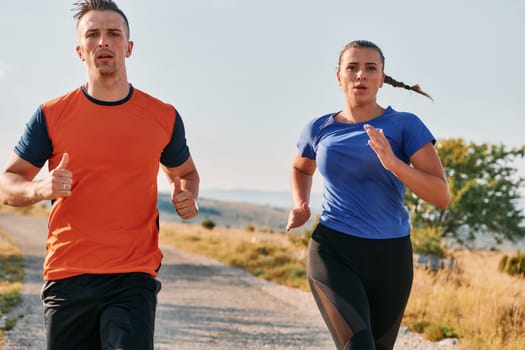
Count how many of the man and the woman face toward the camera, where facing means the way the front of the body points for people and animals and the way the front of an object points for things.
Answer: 2

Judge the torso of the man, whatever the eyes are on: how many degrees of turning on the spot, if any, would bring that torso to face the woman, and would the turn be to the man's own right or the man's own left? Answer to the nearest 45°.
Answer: approximately 90° to the man's own left

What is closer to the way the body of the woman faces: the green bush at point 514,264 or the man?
the man

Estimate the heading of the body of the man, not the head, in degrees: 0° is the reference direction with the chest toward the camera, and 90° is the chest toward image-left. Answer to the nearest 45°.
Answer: approximately 0°

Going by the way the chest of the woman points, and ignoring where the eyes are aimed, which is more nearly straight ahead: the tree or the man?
the man

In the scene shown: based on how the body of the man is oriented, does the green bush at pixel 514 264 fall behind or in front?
behind

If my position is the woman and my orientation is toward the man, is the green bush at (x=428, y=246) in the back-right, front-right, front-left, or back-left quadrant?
back-right

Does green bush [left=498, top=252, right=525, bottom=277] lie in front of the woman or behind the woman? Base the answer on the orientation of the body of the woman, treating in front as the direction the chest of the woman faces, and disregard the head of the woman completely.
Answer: behind

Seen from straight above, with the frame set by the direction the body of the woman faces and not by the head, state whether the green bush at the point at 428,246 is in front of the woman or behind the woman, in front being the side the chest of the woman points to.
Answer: behind

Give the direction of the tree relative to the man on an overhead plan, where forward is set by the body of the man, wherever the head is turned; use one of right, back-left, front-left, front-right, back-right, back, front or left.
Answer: back-left

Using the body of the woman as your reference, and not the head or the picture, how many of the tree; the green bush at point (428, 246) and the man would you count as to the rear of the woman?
2
